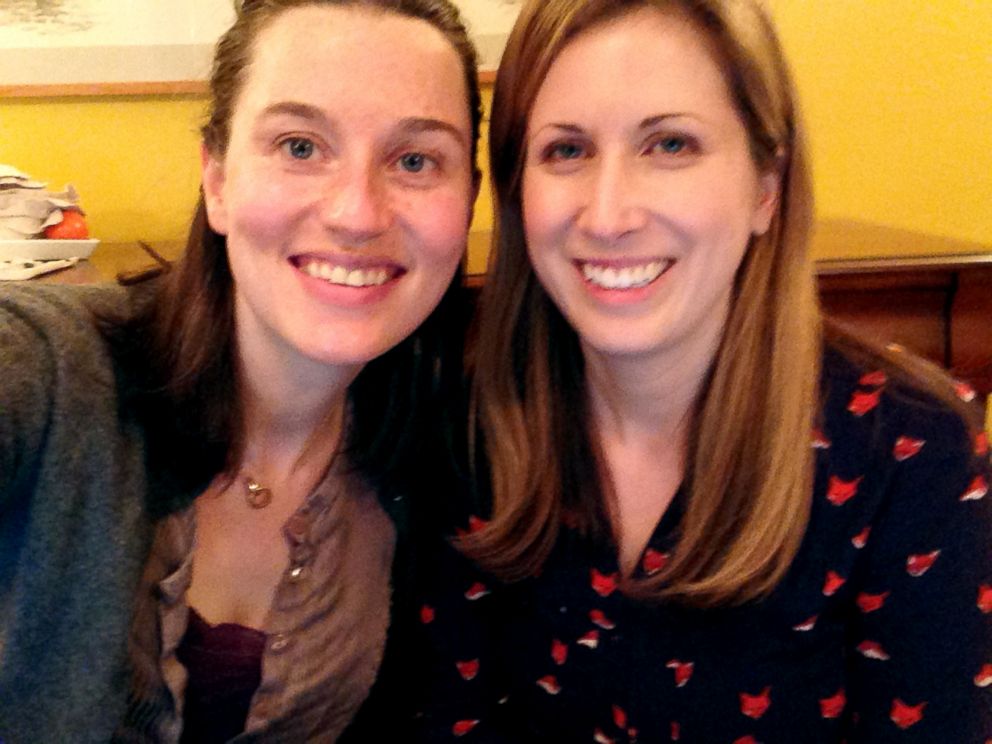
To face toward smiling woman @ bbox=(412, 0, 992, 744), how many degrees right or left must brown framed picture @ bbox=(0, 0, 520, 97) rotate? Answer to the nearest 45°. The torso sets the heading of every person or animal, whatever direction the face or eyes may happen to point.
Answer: approximately 45° to its left

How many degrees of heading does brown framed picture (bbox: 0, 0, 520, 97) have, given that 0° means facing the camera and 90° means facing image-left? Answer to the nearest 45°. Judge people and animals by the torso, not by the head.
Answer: approximately 0°

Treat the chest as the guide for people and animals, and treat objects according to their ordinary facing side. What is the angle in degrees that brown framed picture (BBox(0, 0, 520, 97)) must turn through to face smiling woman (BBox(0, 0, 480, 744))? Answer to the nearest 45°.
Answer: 0° — it already faces them
